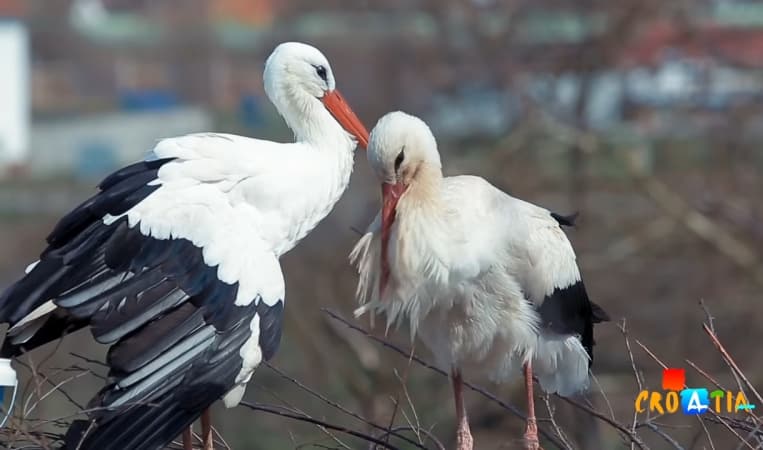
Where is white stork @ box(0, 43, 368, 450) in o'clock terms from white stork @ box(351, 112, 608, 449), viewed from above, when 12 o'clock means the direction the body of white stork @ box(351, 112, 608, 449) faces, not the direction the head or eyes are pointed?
white stork @ box(0, 43, 368, 450) is roughly at 1 o'clock from white stork @ box(351, 112, 608, 449).

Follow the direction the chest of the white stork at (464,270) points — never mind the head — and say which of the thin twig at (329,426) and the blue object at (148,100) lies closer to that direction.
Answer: the thin twig

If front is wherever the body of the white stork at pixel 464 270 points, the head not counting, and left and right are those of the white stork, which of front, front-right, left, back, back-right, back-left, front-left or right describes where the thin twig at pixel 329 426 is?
front

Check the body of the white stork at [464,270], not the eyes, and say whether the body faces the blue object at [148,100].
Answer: no
